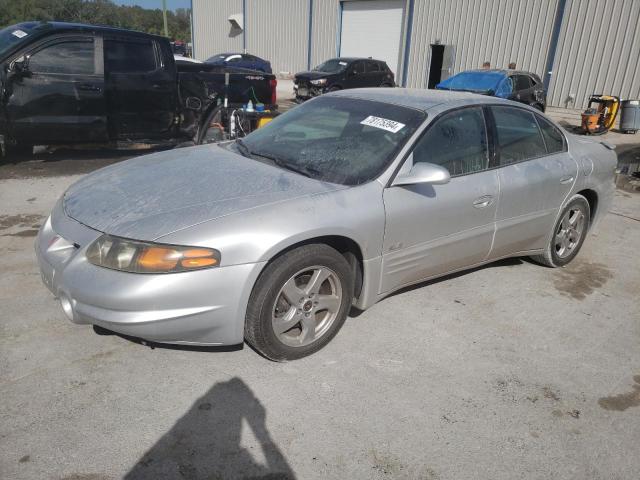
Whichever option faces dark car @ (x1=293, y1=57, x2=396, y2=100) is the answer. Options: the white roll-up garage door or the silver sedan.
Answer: the white roll-up garage door

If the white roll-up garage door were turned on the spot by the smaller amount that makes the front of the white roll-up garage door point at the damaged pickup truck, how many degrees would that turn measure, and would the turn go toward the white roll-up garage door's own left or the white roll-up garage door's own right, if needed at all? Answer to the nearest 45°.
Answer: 0° — it already faces it

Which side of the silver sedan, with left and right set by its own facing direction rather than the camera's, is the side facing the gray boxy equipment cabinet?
back

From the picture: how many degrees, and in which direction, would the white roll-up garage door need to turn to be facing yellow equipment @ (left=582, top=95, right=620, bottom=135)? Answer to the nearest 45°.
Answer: approximately 45° to its left

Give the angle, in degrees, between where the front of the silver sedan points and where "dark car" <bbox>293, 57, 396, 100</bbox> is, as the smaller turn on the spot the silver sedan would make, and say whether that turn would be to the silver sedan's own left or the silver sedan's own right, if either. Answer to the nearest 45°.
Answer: approximately 135° to the silver sedan's own right

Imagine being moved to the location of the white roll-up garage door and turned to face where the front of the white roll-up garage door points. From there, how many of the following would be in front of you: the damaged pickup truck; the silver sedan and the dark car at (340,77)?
3

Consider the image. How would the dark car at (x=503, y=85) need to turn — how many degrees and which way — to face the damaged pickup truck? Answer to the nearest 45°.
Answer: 0° — it already faces it

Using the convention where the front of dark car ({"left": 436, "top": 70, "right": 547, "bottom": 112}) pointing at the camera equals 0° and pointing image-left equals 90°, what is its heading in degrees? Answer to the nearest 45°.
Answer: approximately 45°

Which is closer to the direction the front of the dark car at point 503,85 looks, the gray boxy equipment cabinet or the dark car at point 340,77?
the dark car

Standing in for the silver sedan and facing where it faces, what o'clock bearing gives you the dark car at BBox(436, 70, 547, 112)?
The dark car is roughly at 5 o'clock from the silver sedan.

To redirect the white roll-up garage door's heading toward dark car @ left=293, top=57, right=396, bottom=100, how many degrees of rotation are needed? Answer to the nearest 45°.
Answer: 0° — it already faces it

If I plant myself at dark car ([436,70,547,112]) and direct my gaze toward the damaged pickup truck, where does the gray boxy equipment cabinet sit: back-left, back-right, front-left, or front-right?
back-left
